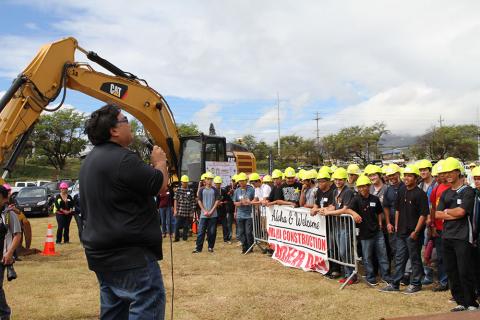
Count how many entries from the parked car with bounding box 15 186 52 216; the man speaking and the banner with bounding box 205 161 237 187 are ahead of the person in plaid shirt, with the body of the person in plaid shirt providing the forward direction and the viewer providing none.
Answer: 1

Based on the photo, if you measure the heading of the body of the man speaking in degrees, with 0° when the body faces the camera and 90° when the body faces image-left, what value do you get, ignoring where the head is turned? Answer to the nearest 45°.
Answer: approximately 225°

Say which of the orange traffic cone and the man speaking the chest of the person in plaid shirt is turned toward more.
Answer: the man speaking

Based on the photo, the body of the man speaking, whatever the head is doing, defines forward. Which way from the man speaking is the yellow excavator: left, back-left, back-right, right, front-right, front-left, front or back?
front-left

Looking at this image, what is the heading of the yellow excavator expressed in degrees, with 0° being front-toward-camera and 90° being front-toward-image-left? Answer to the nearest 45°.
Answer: approximately 45°

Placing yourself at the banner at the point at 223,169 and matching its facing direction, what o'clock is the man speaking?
The man speaking is roughly at 12 o'clock from the banner.

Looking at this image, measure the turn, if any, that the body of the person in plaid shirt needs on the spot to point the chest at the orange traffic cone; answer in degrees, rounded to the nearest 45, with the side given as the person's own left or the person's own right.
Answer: approximately 90° to the person's own right

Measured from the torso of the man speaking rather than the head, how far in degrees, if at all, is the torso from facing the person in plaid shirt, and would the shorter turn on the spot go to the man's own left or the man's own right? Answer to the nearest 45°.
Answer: approximately 45° to the man's own left
